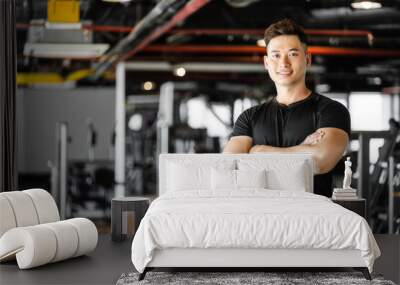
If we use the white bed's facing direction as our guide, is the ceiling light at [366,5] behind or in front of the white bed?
behind

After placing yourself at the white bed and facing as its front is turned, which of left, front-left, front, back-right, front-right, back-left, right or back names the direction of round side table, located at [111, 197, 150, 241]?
back-right

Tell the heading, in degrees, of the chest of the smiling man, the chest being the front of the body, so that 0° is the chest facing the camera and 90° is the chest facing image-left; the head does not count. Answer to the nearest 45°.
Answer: approximately 0°

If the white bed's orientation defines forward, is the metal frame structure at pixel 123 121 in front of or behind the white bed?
behind

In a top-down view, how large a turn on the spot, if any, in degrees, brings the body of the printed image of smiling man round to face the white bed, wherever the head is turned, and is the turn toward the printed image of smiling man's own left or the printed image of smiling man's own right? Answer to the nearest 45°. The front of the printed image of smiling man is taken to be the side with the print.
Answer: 0° — they already face it

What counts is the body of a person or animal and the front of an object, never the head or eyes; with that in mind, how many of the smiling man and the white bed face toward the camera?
2
